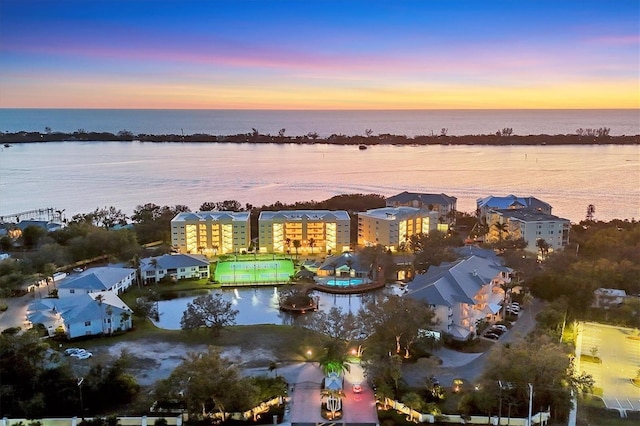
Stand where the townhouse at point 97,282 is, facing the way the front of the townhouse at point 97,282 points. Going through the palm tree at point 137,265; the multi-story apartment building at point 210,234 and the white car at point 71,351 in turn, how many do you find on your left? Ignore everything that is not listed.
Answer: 2

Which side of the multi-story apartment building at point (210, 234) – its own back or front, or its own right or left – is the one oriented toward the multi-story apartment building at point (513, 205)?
left

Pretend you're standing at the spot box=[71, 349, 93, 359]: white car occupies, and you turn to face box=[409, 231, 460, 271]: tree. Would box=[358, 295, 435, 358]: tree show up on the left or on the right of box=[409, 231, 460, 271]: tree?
right

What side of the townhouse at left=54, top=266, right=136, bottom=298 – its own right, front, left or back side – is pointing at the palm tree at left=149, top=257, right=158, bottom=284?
left

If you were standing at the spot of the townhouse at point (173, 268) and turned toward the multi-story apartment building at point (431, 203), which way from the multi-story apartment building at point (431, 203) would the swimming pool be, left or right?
right

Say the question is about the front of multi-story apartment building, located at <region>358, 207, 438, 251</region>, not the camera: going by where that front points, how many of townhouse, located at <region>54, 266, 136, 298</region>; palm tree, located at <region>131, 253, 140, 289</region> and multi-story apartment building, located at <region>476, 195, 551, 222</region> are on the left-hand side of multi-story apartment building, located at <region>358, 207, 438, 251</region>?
1

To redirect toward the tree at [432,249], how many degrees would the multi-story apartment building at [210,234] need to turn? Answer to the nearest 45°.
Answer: approximately 45° to its left

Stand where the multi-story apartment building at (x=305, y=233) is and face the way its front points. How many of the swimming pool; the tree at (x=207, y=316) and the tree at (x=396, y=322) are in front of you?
3

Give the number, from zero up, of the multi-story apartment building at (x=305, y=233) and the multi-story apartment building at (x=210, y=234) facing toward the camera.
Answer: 2

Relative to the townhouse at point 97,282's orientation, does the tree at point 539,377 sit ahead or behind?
ahead

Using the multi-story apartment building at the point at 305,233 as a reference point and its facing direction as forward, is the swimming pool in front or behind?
in front

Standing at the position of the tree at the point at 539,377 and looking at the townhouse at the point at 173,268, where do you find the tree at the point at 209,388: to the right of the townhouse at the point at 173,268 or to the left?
left
